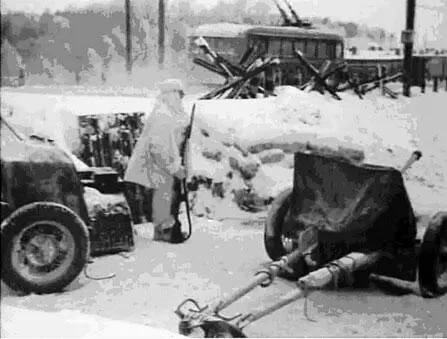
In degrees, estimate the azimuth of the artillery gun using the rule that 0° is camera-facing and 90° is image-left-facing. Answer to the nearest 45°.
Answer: approximately 225°

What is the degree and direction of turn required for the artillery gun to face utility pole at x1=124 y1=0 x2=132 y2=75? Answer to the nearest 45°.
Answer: approximately 135° to its left

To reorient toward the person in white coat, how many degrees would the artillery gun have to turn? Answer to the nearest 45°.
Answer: approximately 135° to its left
